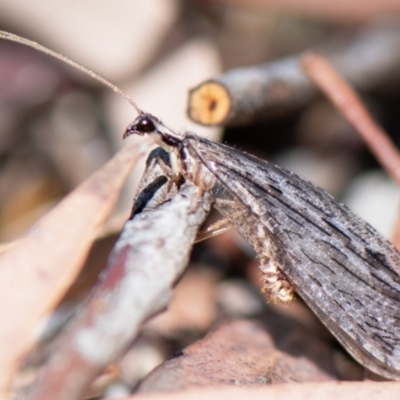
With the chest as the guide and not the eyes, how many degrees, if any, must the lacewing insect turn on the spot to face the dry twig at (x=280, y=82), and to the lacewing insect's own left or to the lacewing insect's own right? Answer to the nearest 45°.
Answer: approximately 135° to the lacewing insect's own right

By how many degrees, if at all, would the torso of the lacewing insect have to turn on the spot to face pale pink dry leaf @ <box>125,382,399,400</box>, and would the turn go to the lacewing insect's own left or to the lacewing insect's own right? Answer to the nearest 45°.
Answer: approximately 45° to the lacewing insect's own left

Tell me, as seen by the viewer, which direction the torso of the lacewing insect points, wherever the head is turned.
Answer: to the viewer's left

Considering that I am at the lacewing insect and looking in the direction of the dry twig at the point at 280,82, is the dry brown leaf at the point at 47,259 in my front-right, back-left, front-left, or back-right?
back-left
